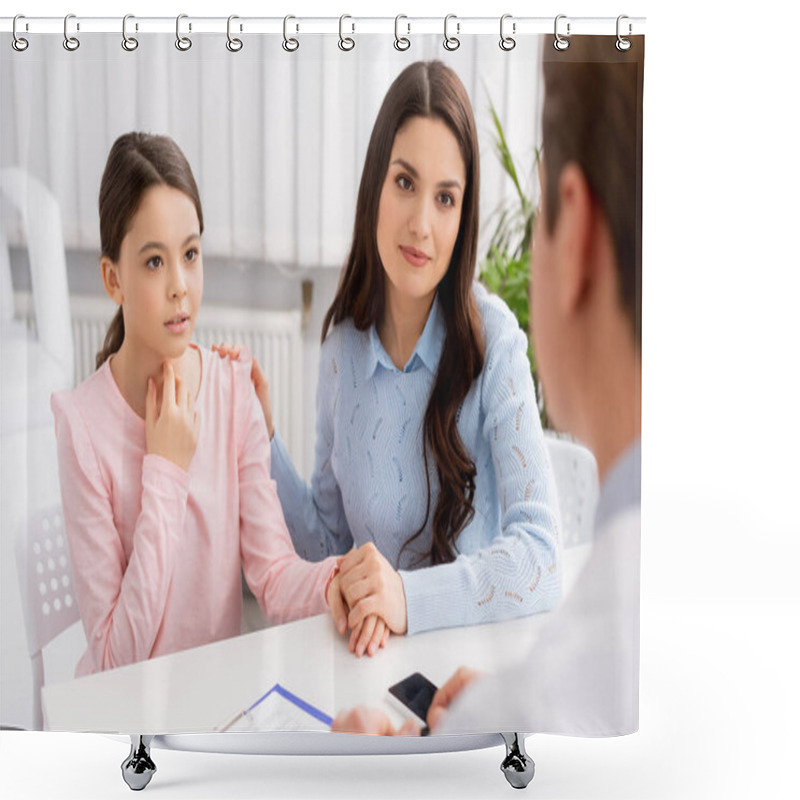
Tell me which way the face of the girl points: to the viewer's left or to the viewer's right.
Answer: to the viewer's right
